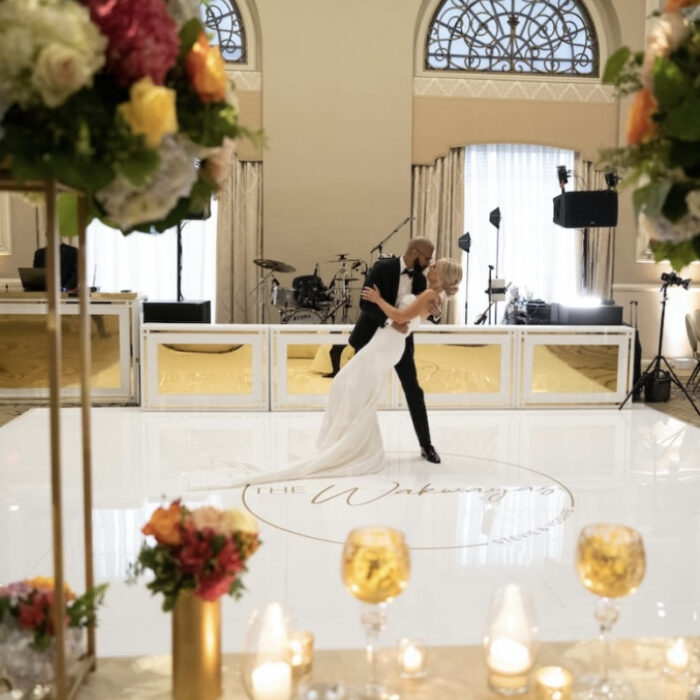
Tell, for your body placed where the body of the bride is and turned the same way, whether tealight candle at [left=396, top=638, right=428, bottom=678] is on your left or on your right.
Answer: on your left

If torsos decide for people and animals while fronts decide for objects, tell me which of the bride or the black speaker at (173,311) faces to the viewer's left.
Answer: the bride

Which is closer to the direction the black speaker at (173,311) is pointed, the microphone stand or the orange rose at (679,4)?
the orange rose

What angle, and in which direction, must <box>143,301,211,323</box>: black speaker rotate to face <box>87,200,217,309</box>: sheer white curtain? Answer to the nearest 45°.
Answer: approximately 180°

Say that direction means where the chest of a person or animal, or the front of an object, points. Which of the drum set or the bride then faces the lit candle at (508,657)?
the drum set

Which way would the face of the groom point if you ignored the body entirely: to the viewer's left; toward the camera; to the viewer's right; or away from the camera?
to the viewer's right

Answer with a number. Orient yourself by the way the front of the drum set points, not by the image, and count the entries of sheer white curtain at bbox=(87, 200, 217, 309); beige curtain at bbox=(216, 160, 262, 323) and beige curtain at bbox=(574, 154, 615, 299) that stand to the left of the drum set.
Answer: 1

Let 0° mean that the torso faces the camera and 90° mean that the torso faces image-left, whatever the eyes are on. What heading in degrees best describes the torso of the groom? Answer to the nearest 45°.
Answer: approximately 315°

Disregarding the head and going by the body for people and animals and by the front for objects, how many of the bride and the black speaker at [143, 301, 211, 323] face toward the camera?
1

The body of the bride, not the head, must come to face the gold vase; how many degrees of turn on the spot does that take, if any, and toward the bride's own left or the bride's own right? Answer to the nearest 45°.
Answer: approximately 90° to the bride's own left

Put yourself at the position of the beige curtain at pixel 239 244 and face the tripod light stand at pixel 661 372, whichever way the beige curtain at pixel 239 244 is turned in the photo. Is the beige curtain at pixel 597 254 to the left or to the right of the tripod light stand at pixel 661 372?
left

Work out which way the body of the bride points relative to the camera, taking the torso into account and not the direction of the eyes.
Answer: to the viewer's left

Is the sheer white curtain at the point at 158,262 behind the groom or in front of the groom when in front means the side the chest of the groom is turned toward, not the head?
behind

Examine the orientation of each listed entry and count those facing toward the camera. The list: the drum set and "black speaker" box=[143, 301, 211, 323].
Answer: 2

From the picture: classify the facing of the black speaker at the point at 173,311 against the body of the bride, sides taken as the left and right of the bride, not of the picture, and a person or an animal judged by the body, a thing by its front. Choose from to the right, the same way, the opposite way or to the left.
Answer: to the left

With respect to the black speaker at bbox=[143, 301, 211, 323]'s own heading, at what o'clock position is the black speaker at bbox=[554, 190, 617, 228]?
the black speaker at bbox=[554, 190, 617, 228] is roughly at 9 o'clock from the black speaker at bbox=[143, 301, 211, 323].
